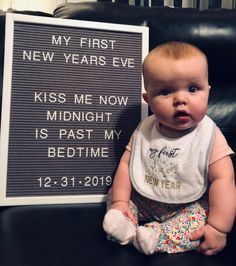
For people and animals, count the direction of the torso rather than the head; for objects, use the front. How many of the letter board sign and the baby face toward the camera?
2

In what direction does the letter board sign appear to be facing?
toward the camera

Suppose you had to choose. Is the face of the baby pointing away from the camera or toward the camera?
toward the camera

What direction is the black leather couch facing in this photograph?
toward the camera

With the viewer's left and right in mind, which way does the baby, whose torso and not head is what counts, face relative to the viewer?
facing the viewer

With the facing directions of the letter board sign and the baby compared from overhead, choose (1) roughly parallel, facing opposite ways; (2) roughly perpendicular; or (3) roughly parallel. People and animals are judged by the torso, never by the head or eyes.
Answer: roughly parallel
